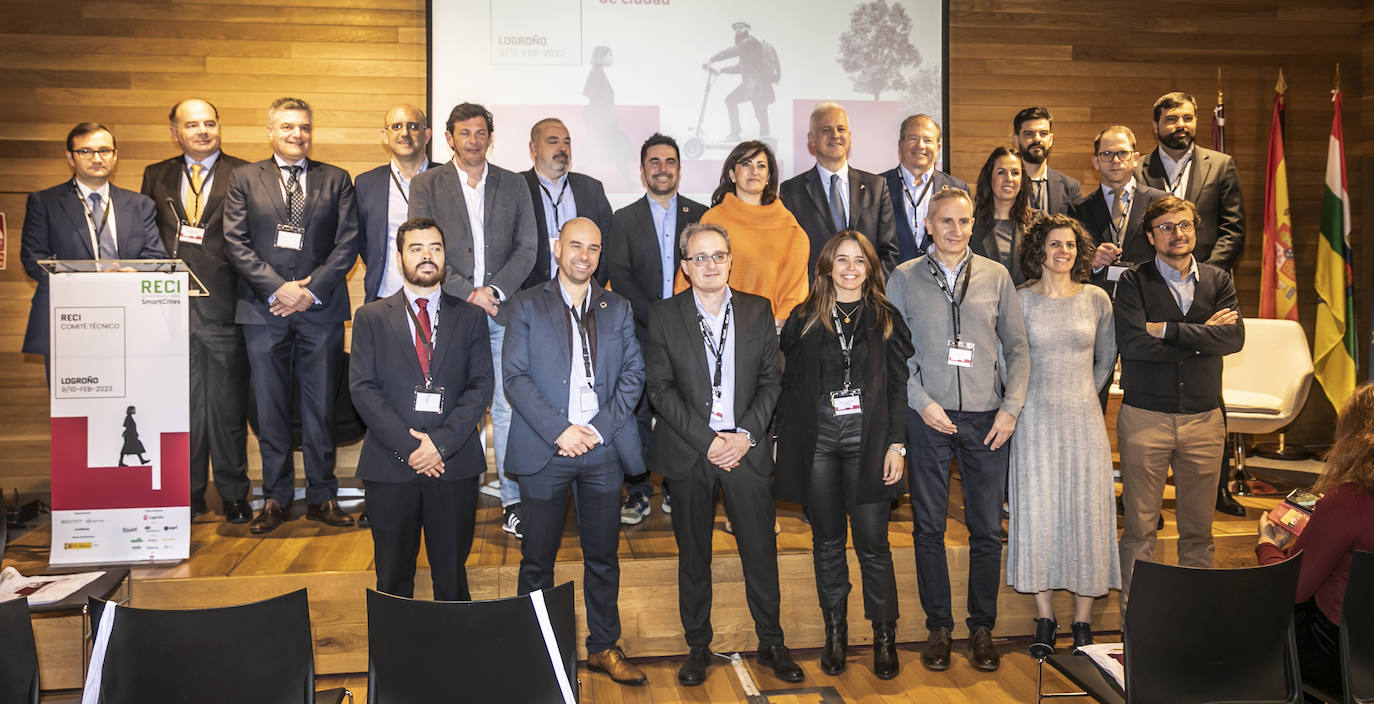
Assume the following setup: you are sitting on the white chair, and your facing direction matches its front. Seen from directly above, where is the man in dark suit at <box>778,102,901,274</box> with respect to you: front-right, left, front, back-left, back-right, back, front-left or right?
front

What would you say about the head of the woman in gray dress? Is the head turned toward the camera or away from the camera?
toward the camera

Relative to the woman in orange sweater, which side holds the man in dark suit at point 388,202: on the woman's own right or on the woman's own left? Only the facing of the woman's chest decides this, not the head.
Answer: on the woman's own right

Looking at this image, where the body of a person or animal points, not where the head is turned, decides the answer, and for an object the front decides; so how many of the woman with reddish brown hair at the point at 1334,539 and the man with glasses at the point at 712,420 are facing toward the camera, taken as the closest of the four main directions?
1

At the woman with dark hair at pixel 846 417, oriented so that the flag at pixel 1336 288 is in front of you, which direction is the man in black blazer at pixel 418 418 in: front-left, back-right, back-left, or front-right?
back-left

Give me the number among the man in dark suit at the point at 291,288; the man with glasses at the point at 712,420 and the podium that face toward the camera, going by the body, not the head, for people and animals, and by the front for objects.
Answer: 3

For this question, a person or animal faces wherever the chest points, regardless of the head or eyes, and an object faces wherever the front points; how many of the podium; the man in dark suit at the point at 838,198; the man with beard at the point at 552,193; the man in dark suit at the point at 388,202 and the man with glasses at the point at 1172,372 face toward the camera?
5

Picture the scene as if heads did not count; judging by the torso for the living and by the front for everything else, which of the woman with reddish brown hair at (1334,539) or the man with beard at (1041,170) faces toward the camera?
the man with beard

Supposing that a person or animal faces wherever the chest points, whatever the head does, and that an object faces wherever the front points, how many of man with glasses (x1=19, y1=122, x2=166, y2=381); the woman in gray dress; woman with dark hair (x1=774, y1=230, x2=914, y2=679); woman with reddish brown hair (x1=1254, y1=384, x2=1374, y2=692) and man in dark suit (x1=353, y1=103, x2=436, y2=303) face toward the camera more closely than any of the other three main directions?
4

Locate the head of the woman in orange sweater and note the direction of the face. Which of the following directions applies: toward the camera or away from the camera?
toward the camera

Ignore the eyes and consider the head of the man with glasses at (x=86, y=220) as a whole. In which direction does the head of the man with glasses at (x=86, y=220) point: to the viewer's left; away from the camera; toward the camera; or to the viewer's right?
toward the camera

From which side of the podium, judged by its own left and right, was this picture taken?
front

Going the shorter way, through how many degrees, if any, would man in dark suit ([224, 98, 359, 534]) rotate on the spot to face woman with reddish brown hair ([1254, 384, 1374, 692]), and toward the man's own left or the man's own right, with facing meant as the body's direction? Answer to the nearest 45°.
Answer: approximately 45° to the man's own left

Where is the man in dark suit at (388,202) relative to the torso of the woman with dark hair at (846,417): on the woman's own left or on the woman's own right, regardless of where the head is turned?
on the woman's own right

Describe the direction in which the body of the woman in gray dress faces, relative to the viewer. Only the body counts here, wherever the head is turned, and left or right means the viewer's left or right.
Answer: facing the viewer

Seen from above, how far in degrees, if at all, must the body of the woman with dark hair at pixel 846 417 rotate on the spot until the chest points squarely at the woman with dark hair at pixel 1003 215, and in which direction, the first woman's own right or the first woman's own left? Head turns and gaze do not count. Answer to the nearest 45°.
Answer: approximately 135° to the first woman's own left

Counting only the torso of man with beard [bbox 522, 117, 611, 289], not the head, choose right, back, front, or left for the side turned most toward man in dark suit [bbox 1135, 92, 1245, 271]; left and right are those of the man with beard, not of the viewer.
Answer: left

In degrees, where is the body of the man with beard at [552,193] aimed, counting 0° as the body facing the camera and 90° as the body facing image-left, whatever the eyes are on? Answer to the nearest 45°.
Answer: approximately 0°

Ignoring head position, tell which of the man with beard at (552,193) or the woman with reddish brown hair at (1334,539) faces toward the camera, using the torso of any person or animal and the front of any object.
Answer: the man with beard

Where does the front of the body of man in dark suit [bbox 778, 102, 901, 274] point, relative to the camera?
toward the camera

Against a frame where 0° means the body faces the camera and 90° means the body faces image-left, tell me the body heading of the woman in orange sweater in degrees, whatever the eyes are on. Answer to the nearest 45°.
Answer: approximately 0°
